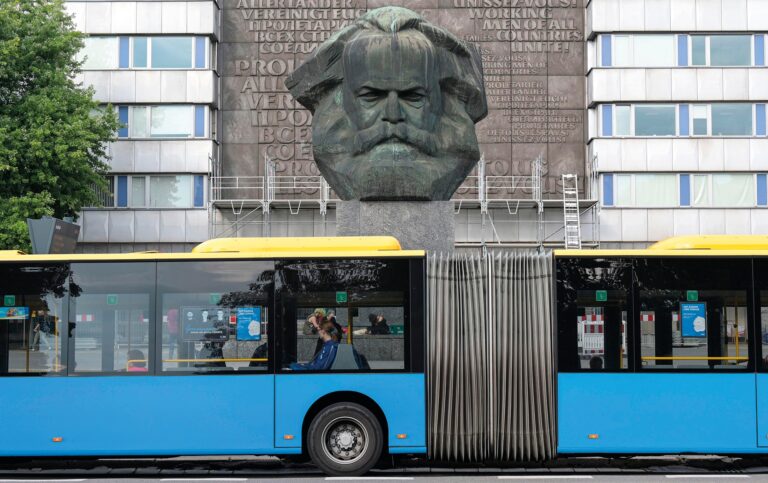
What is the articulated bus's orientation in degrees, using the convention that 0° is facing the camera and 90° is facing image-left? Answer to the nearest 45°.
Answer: approximately 90°

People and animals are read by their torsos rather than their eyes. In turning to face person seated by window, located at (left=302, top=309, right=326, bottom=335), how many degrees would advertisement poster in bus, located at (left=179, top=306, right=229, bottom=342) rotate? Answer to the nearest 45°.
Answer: approximately 90° to its left

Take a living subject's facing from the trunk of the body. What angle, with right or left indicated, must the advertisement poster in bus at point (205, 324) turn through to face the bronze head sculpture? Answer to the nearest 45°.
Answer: approximately 135° to its left

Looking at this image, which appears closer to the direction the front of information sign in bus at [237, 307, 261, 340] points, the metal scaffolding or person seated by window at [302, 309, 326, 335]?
the person seated by window

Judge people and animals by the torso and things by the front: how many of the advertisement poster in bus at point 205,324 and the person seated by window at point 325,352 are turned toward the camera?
1

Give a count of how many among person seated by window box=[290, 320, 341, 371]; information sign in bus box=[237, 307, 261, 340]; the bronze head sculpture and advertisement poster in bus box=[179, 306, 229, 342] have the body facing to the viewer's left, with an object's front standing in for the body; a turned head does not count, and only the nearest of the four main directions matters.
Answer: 1

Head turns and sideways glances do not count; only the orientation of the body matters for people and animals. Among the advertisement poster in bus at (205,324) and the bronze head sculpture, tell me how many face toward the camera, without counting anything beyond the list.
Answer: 2

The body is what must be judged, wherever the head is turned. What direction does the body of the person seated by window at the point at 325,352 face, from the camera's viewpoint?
to the viewer's left

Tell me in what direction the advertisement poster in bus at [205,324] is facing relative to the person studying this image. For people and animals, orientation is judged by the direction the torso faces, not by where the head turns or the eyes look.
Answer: facing the viewer

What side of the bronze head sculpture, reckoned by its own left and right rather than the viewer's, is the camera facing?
front

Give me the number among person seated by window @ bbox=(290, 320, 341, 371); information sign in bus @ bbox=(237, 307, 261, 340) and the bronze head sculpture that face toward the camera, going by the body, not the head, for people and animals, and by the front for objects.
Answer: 2

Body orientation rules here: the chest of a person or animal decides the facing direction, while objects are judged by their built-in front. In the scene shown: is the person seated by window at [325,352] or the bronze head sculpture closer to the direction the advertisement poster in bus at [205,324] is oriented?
the person seated by window

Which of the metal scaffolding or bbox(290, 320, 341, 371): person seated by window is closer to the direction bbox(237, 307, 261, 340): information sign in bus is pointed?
the person seated by window
